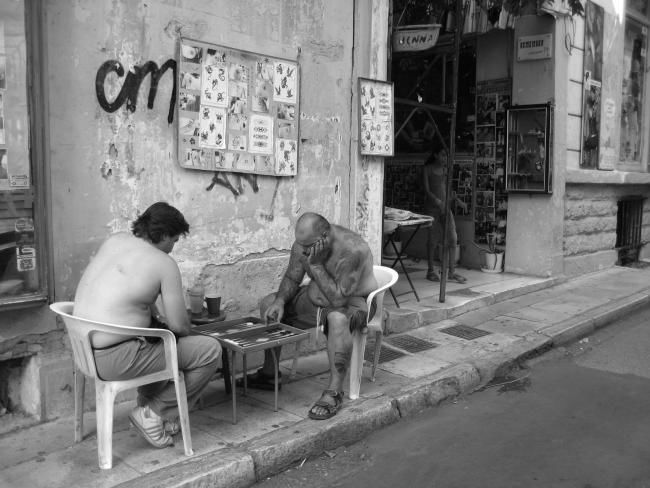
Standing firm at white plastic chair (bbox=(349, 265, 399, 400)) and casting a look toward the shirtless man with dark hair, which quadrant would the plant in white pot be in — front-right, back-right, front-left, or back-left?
back-right

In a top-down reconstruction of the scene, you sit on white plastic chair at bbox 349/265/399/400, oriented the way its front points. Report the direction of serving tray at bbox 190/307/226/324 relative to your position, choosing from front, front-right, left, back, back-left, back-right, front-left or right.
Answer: front-right

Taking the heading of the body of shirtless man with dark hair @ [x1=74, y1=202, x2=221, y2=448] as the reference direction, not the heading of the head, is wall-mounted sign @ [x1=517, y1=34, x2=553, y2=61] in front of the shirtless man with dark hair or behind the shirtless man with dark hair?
in front

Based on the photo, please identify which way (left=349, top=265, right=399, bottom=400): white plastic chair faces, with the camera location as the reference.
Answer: facing the viewer and to the left of the viewer

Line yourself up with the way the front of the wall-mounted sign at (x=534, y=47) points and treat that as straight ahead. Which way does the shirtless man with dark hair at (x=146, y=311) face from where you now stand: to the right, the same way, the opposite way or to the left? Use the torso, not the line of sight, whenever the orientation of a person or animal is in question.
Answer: the opposite way

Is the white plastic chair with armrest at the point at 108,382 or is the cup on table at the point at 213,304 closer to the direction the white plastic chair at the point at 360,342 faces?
the white plastic chair with armrest

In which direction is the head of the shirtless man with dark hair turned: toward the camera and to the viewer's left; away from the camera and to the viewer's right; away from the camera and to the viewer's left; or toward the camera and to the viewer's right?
away from the camera and to the viewer's right

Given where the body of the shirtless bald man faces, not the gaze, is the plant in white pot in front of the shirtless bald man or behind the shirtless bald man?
behind

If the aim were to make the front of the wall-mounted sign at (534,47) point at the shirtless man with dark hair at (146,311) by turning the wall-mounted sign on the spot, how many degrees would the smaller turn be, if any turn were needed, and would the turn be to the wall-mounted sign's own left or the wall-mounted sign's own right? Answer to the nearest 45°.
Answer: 0° — it already faces them

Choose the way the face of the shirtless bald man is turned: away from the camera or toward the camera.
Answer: toward the camera

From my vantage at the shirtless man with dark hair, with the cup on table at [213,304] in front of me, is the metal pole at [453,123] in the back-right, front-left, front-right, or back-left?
front-right

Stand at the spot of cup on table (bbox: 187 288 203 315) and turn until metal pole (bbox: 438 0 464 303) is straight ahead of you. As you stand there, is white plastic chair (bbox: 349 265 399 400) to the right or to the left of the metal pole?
right

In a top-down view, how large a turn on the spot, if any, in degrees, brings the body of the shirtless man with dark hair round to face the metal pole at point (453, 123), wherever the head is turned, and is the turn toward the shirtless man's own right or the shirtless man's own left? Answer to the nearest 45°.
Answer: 0° — they already face it

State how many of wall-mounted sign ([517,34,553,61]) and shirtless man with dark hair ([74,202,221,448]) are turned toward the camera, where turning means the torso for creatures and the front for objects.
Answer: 1

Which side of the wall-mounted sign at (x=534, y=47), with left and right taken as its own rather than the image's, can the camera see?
front

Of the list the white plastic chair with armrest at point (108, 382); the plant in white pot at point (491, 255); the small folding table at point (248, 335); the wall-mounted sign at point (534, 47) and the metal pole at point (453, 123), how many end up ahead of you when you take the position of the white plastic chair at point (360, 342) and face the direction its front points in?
2

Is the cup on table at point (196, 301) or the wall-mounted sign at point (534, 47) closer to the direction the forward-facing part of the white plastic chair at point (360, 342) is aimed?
the cup on table

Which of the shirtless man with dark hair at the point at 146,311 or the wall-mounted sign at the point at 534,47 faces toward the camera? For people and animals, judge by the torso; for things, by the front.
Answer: the wall-mounted sign

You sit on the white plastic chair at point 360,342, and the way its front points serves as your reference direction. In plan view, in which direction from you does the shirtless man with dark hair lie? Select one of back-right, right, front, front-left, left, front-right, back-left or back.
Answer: front

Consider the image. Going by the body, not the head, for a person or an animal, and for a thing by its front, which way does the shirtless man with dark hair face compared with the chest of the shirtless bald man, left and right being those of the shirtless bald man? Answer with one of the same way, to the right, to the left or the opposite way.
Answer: the opposite way

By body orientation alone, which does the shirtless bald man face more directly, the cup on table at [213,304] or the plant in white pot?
the cup on table
